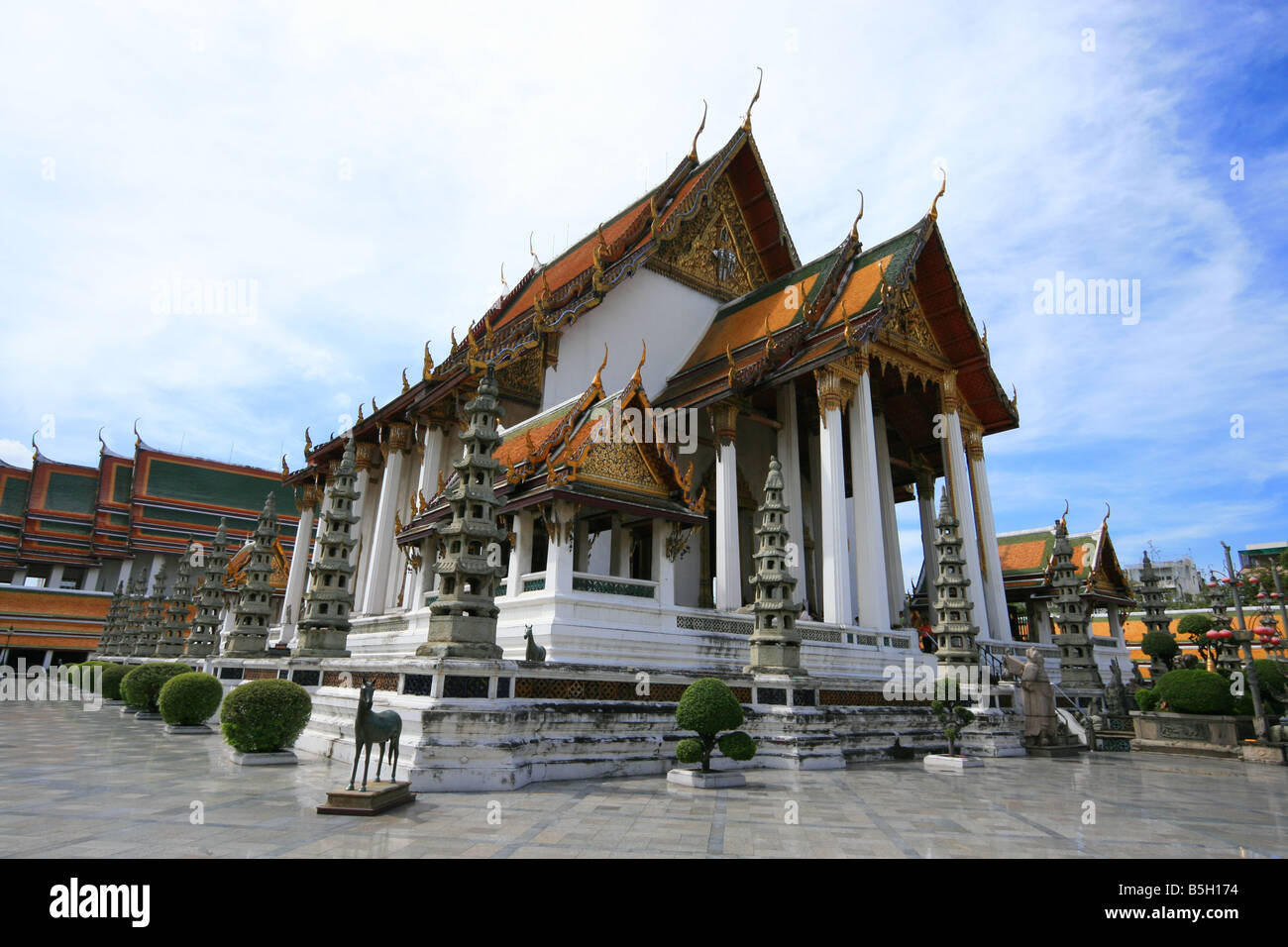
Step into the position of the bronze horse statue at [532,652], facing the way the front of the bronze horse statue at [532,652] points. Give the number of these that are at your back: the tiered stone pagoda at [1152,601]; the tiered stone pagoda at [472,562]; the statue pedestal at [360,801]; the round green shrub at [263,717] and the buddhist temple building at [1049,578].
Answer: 2

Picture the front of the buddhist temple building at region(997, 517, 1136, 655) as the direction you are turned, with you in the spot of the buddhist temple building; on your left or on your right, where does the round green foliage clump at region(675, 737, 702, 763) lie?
on your right

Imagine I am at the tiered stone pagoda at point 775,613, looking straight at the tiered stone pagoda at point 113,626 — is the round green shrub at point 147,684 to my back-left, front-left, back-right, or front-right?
front-left

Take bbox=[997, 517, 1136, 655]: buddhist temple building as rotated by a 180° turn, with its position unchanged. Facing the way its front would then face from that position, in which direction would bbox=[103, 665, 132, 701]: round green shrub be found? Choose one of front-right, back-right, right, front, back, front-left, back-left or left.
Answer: left

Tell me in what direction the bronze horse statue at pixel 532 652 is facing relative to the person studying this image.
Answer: facing the viewer and to the left of the viewer

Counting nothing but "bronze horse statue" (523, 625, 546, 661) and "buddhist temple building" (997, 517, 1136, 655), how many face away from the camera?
0

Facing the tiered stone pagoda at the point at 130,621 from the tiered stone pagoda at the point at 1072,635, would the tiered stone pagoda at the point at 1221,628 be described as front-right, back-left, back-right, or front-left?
back-right

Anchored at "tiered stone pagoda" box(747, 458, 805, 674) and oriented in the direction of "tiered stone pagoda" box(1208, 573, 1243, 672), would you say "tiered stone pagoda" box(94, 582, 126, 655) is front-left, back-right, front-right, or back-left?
back-left

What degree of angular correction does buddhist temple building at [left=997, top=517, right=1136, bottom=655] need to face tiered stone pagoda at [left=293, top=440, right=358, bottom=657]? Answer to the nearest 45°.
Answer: approximately 90° to its right

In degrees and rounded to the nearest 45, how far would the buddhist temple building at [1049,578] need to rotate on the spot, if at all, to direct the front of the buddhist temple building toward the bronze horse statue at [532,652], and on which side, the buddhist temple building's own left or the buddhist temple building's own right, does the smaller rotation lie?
approximately 45° to the buddhist temple building's own right
